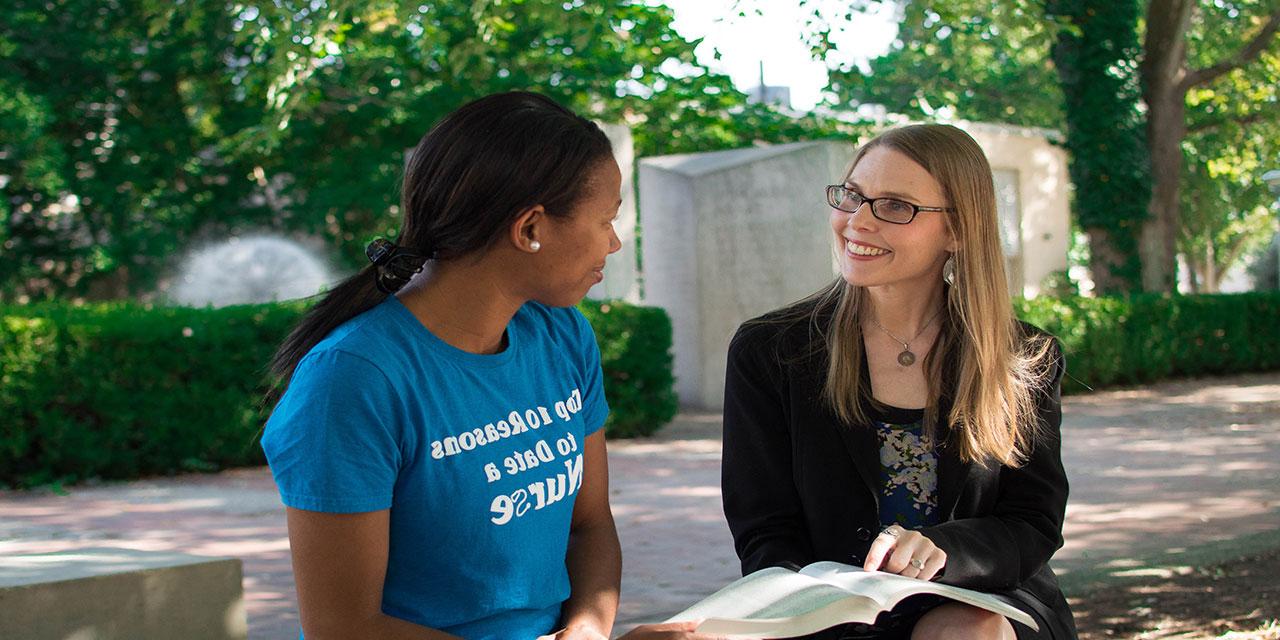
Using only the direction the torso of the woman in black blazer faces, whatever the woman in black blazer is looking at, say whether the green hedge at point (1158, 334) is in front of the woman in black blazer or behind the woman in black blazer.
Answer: behind

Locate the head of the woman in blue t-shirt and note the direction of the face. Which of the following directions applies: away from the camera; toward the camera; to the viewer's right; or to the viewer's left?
to the viewer's right

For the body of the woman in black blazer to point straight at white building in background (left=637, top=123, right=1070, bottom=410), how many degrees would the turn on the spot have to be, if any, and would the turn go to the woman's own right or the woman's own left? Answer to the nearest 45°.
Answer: approximately 180°

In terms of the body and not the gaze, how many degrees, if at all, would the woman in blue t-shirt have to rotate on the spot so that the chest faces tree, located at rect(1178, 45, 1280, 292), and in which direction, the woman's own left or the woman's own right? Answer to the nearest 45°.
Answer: approximately 90° to the woman's own left

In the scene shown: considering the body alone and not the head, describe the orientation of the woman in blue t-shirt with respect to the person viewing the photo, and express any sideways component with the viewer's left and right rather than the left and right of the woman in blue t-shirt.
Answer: facing the viewer and to the right of the viewer

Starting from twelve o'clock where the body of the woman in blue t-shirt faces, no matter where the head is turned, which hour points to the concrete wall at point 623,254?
The concrete wall is roughly at 8 o'clock from the woman in blue t-shirt.

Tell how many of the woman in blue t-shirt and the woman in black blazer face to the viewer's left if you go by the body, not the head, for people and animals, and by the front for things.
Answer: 0

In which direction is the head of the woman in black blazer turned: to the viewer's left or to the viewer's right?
to the viewer's left

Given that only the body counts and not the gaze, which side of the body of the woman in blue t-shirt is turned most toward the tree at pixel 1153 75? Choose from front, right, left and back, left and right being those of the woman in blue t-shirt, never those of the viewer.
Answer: left

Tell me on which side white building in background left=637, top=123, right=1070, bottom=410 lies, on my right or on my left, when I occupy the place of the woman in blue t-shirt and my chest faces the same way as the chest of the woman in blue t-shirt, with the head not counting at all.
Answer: on my left

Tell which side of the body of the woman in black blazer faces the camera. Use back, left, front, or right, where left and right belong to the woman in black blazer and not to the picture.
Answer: front

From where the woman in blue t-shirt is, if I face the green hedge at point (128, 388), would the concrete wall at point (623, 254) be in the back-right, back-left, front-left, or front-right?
front-right

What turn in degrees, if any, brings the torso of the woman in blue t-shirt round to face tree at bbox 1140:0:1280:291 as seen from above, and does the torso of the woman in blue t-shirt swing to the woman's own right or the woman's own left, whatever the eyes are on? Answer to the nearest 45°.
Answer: approximately 90° to the woman's own left

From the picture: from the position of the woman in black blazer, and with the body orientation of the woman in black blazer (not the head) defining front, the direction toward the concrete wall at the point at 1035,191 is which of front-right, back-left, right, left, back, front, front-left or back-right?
back
